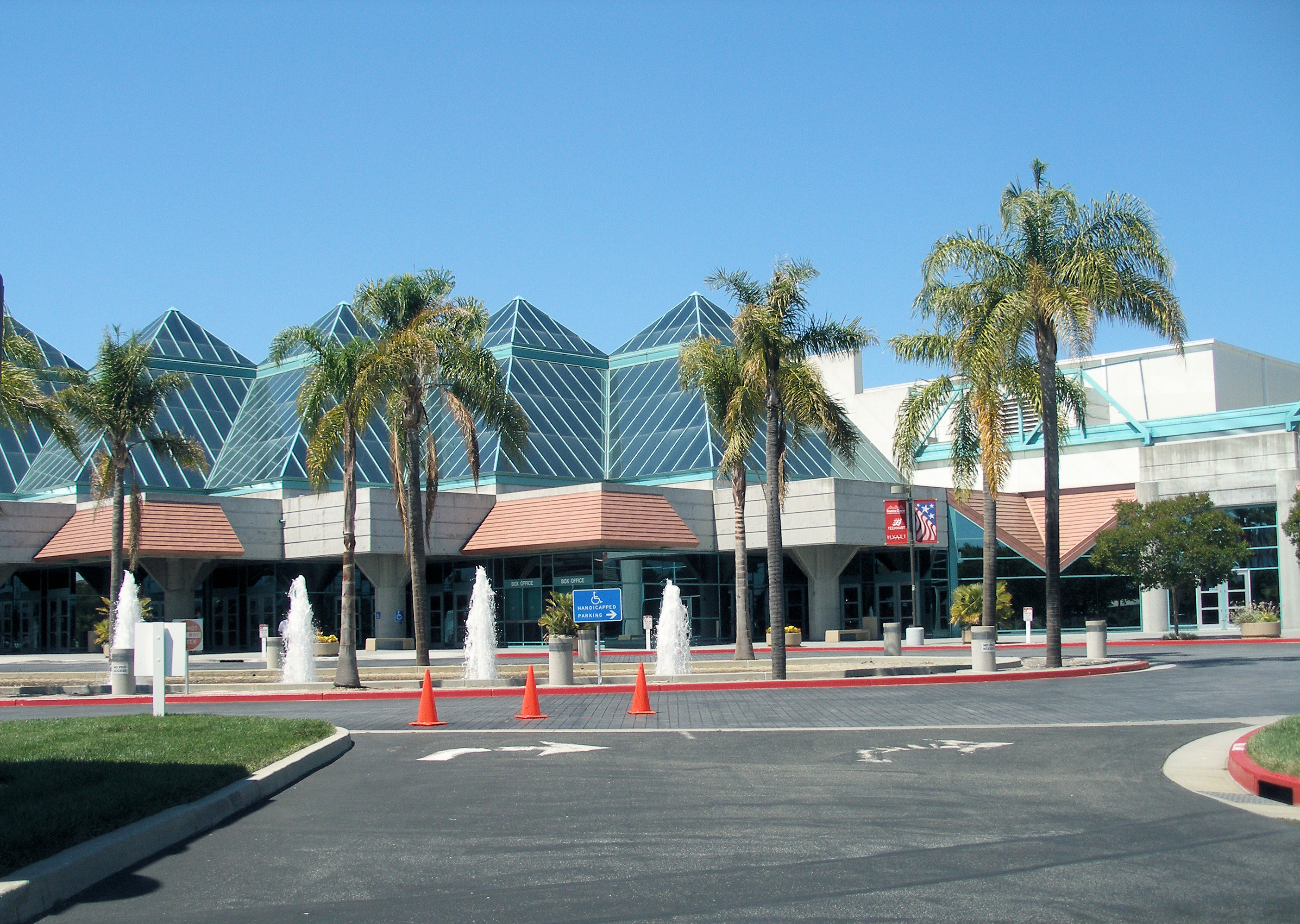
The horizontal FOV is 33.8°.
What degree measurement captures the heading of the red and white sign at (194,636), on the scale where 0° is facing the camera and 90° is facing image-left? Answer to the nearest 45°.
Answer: approximately 0°

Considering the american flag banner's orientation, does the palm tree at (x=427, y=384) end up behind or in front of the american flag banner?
in front

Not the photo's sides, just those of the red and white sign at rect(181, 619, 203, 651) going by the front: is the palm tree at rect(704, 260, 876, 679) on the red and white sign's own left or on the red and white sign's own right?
on the red and white sign's own left

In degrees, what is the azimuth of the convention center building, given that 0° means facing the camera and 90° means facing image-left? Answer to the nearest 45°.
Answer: approximately 0°

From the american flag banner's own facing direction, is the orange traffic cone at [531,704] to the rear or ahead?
ahead
